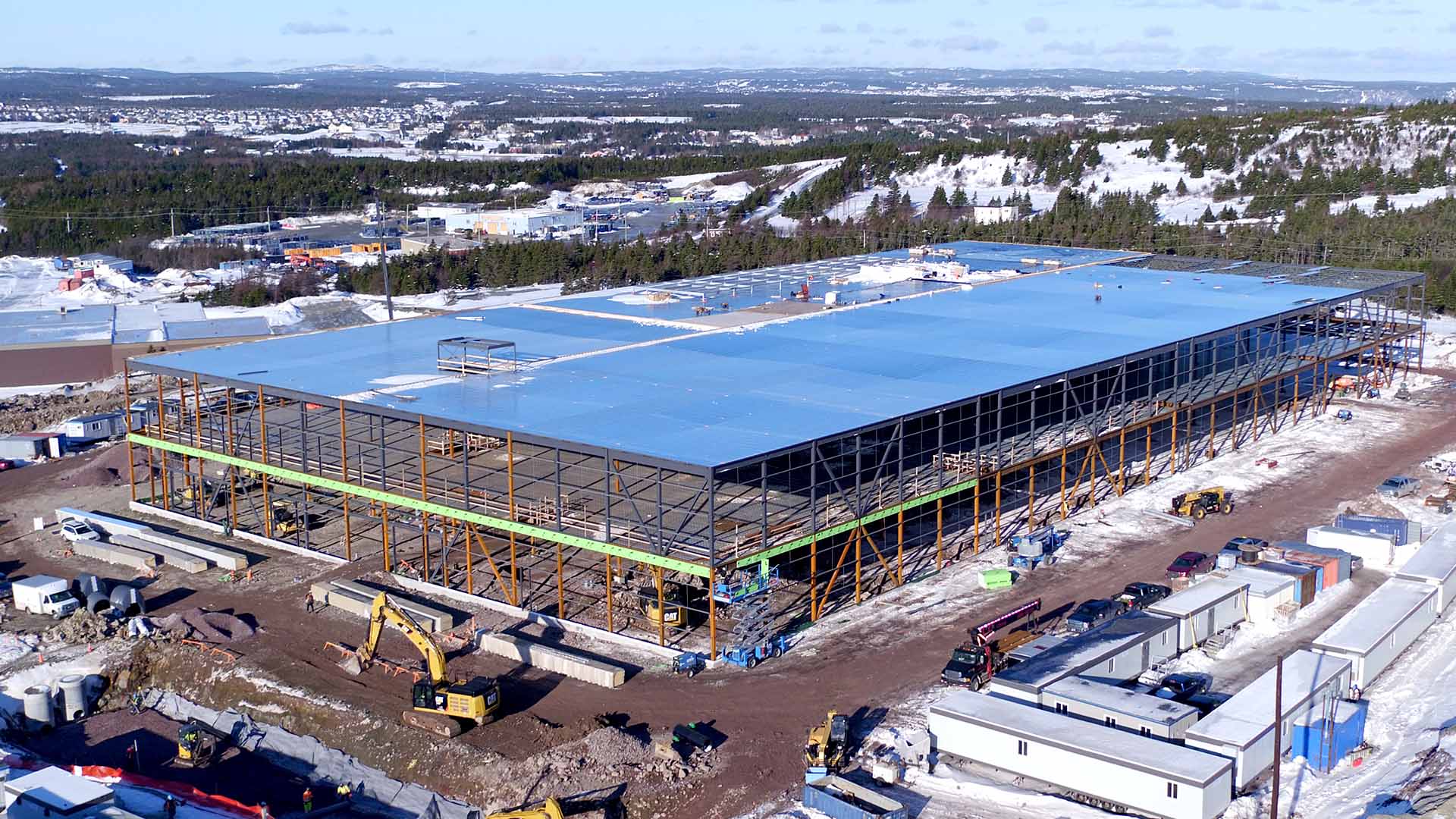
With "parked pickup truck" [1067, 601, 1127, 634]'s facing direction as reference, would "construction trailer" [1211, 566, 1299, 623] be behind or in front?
behind

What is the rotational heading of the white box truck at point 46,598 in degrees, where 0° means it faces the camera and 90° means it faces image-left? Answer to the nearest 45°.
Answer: approximately 315°

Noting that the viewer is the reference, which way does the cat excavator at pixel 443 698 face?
facing away from the viewer and to the left of the viewer

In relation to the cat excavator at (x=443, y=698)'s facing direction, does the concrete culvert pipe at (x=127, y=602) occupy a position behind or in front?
in front

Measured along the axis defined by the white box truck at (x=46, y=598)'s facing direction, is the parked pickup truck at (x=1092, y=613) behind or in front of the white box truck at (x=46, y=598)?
in front
